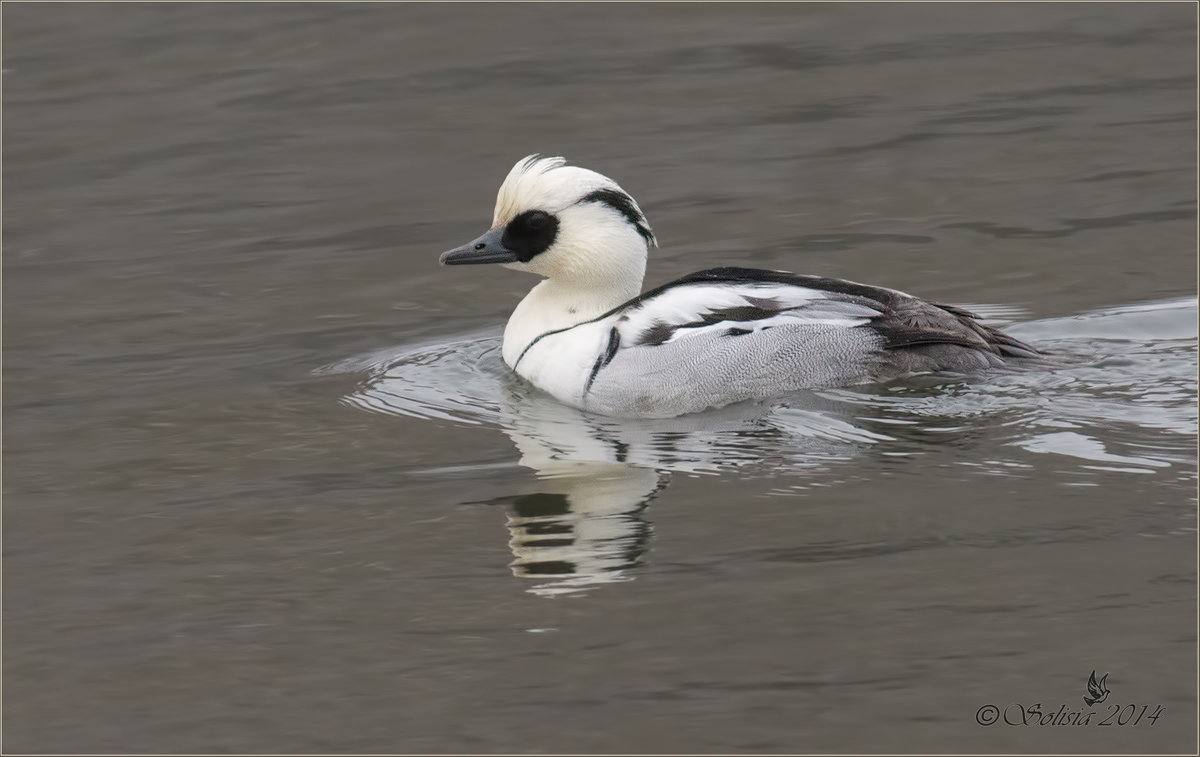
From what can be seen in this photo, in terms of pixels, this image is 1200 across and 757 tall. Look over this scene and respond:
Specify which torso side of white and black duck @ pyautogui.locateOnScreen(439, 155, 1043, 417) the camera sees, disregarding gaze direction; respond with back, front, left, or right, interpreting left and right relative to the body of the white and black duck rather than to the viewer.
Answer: left
